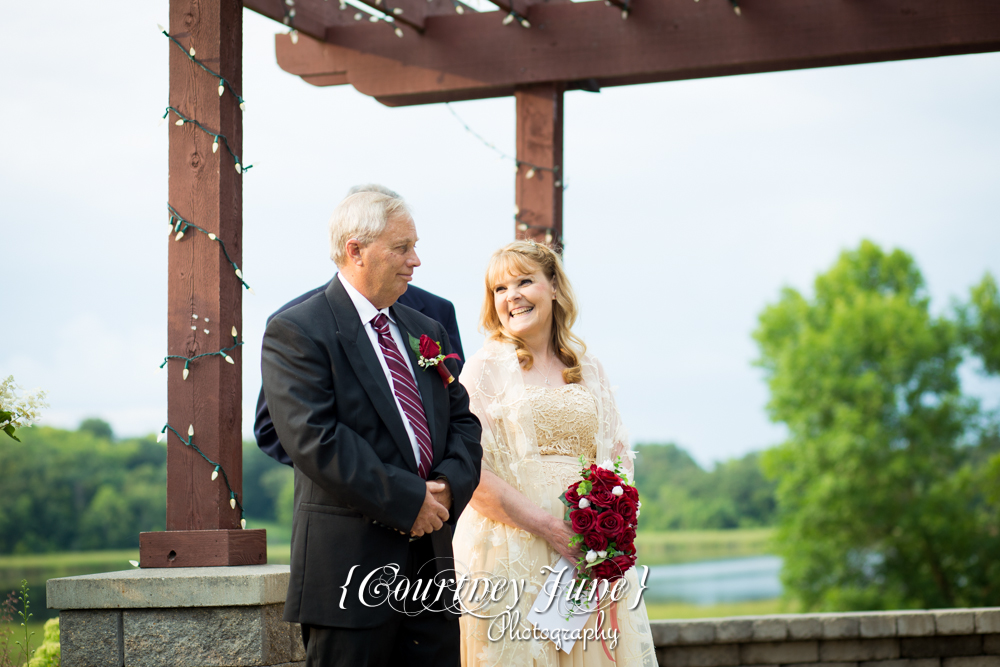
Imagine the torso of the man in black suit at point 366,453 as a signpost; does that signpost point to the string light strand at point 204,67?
no

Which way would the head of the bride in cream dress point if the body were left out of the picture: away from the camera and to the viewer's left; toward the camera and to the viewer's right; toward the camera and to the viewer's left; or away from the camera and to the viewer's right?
toward the camera and to the viewer's left

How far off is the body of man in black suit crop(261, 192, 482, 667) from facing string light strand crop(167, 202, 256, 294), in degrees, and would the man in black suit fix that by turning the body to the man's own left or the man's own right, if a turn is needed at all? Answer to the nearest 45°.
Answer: approximately 180°

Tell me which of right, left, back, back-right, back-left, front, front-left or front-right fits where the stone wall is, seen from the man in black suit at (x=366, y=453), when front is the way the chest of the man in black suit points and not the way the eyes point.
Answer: left

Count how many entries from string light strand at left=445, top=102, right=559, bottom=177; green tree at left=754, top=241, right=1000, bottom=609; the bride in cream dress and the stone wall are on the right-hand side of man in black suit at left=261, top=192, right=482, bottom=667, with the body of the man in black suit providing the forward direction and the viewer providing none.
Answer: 0

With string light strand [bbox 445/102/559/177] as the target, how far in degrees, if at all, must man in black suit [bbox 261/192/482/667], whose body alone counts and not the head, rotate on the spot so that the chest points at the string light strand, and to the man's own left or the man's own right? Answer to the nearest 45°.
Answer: approximately 135° to the man's own left

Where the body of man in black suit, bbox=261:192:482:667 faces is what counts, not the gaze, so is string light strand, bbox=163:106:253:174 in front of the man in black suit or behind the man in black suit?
behind

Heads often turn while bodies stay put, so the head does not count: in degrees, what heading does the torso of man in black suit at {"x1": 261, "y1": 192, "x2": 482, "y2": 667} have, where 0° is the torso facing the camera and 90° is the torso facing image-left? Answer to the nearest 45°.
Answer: approximately 315°

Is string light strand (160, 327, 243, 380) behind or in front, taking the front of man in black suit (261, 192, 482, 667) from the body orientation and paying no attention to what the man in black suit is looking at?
behind

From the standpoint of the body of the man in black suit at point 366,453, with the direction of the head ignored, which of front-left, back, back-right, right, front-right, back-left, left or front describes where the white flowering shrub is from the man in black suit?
back

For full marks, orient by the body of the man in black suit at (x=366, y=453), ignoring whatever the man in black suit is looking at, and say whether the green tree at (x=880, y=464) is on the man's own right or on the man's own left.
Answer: on the man's own left

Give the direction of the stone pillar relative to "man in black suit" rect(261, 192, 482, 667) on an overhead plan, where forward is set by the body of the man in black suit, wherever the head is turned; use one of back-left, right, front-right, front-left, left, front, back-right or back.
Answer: back
